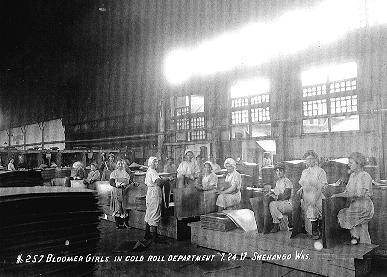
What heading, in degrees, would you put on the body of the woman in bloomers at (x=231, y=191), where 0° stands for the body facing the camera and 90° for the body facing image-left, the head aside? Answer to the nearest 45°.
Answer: approximately 45°

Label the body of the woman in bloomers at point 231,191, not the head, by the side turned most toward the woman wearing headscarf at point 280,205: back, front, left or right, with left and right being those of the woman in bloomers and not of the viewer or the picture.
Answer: left

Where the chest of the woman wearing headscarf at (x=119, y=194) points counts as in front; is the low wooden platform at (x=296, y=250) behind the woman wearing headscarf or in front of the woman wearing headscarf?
in front

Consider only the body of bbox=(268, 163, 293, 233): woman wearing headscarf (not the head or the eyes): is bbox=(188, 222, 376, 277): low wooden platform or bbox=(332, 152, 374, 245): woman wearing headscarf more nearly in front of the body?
the low wooden platform

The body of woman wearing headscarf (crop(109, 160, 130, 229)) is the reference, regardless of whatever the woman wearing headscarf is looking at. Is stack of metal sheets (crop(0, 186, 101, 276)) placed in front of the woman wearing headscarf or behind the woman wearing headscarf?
in front

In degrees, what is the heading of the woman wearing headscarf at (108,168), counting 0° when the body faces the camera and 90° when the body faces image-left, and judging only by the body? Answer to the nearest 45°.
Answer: approximately 45°

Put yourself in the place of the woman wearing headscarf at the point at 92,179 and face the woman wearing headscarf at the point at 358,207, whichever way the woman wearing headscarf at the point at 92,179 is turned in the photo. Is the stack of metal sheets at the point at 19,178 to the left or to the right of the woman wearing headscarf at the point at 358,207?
right

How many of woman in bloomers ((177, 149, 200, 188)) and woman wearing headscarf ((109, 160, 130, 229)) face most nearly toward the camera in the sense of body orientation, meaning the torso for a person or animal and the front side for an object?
2

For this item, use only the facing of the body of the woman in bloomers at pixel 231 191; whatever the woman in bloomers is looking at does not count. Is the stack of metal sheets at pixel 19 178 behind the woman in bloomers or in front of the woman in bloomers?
in front

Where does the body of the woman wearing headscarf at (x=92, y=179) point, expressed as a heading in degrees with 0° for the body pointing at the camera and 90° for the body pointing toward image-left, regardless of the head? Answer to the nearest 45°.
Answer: approximately 45°
